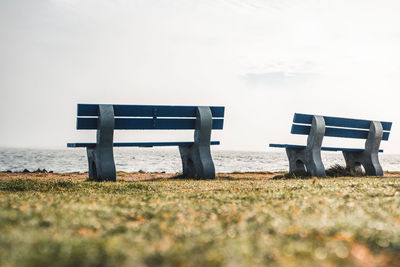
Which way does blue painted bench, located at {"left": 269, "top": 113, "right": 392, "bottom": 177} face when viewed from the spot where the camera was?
facing away from the viewer and to the left of the viewer

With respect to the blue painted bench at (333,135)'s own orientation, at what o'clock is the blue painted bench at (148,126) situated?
the blue painted bench at (148,126) is roughly at 9 o'clock from the blue painted bench at (333,135).
